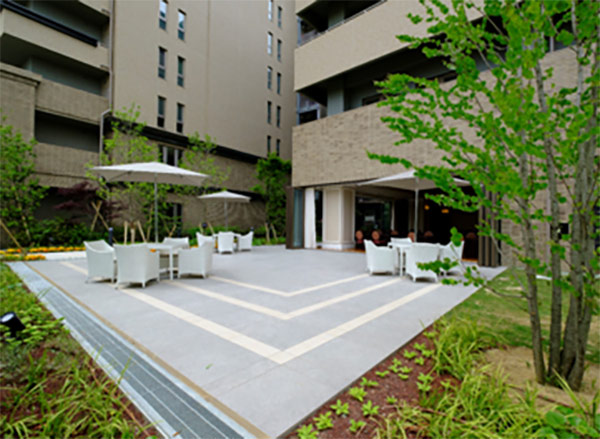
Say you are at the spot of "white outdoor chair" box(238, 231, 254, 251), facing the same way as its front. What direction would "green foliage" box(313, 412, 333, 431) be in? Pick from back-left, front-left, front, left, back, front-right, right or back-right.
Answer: left

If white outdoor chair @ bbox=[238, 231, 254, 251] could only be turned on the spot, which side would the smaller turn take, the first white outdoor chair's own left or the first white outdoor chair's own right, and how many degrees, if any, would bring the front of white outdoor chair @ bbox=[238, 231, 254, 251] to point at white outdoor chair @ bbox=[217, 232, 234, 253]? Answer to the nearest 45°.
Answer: approximately 45° to the first white outdoor chair's own left

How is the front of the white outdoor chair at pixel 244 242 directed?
to the viewer's left

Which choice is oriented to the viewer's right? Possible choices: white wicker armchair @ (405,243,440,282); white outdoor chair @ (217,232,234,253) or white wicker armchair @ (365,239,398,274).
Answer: white wicker armchair @ (365,239,398,274)

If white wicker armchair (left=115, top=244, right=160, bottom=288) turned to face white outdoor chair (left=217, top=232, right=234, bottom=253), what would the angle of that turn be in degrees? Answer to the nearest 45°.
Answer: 0° — it already faces it

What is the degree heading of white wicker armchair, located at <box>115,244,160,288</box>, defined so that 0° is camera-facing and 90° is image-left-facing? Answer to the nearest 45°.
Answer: approximately 225°

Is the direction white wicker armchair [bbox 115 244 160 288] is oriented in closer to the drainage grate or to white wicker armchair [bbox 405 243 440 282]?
the white wicker armchair

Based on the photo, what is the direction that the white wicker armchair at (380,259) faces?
to the viewer's right

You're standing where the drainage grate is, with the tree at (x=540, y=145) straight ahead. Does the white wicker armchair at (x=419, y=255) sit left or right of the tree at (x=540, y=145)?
left
